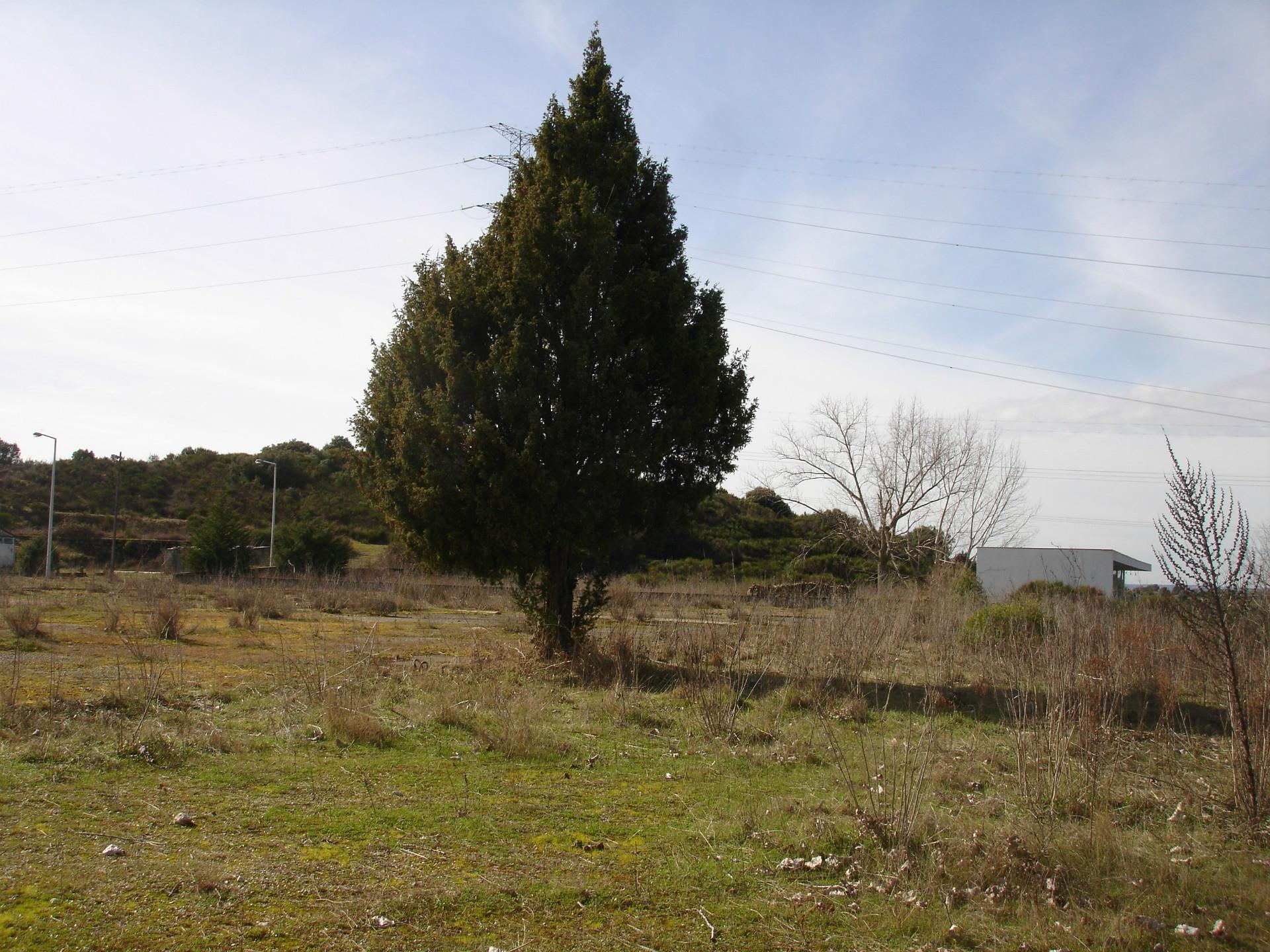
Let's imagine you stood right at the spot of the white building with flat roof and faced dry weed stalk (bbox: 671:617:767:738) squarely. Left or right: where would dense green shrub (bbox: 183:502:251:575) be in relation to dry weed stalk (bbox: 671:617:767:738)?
right

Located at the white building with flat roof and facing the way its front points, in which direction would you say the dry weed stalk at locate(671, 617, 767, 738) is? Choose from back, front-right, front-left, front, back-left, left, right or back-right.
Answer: right

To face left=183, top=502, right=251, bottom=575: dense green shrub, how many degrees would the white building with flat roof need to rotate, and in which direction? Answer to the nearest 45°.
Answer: approximately 135° to its right

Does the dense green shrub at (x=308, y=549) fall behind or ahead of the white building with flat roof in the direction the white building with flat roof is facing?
behind

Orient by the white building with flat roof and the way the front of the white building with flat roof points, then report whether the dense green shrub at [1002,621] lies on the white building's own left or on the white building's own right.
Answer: on the white building's own right

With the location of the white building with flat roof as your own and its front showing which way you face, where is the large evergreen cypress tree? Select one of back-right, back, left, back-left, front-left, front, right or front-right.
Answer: right
